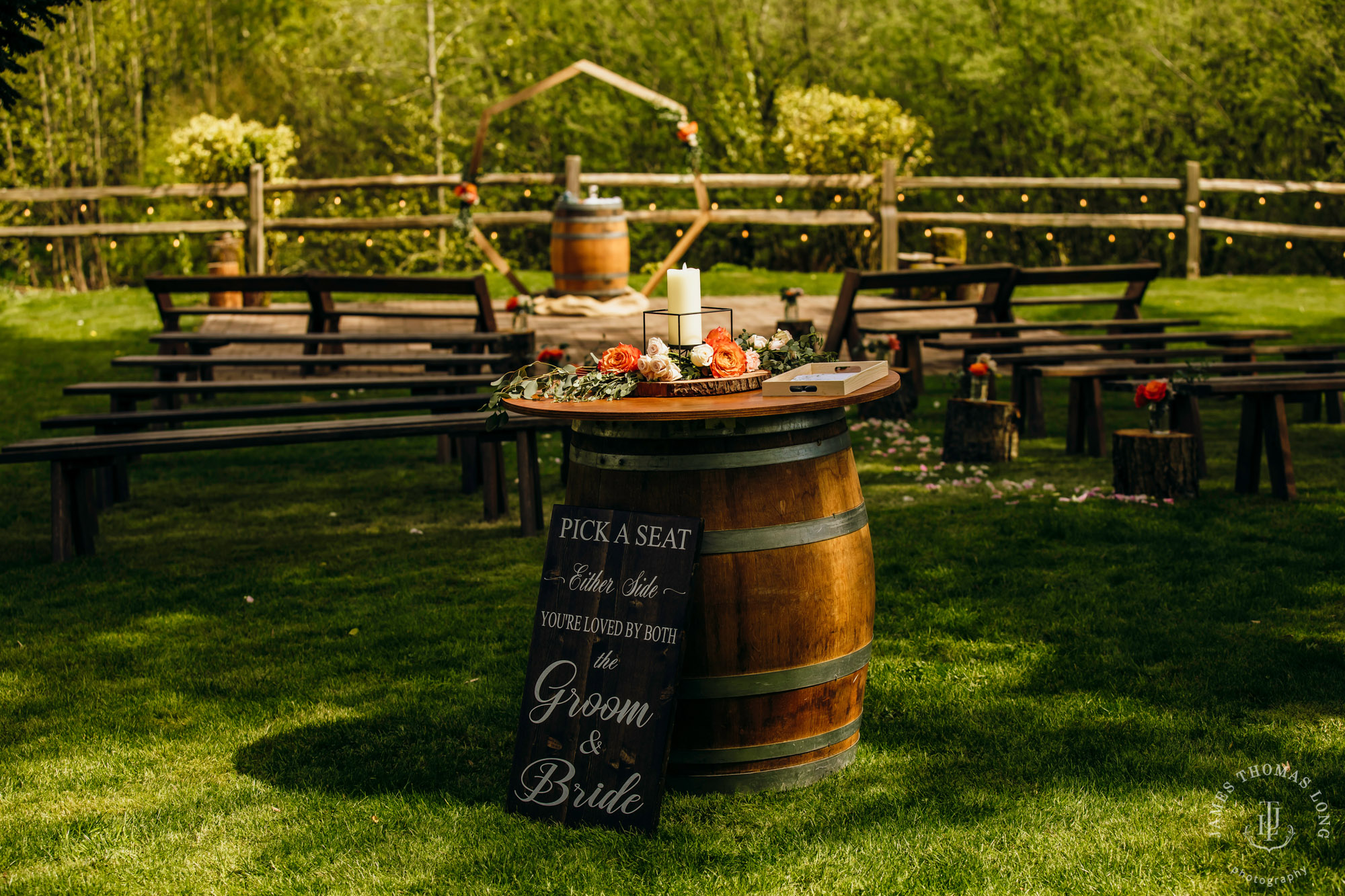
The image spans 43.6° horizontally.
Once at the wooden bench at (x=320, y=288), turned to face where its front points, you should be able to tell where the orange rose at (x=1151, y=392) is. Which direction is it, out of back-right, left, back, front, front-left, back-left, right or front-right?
back-right

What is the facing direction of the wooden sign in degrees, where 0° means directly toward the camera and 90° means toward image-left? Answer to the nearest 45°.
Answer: approximately 0°

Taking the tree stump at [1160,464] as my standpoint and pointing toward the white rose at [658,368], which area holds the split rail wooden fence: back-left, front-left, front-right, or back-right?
back-right

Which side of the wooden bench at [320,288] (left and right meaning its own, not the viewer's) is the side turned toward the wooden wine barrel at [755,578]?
back

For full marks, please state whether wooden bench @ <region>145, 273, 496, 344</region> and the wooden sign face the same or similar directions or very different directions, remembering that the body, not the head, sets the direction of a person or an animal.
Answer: very different directions

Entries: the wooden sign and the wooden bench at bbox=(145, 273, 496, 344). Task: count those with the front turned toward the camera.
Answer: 1

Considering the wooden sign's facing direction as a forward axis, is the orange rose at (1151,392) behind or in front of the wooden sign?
behind

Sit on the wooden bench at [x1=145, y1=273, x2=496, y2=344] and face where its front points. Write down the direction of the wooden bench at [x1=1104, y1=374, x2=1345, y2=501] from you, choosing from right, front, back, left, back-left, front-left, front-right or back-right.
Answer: back-right

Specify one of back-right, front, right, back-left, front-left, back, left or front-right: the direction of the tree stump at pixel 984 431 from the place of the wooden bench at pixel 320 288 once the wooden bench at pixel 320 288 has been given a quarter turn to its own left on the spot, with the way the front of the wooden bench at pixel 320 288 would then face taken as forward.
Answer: back-left

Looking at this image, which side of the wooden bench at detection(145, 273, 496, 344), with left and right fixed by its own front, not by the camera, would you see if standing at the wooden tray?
back

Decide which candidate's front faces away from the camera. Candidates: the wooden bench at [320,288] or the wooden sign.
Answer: the wooden bench

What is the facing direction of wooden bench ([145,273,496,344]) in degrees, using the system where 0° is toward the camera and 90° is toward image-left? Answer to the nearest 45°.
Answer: approximately 180°

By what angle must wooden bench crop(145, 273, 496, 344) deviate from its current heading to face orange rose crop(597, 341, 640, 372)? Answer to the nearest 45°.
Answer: approximately 180°

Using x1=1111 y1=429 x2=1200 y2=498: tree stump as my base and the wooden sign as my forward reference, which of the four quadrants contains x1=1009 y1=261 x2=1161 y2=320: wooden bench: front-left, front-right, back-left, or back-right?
back-right

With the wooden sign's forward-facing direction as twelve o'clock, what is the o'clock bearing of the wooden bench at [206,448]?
The wooden bench is roughly at 5 o'clock from the wooden sign.

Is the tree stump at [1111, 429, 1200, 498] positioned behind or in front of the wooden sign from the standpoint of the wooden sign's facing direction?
behind
